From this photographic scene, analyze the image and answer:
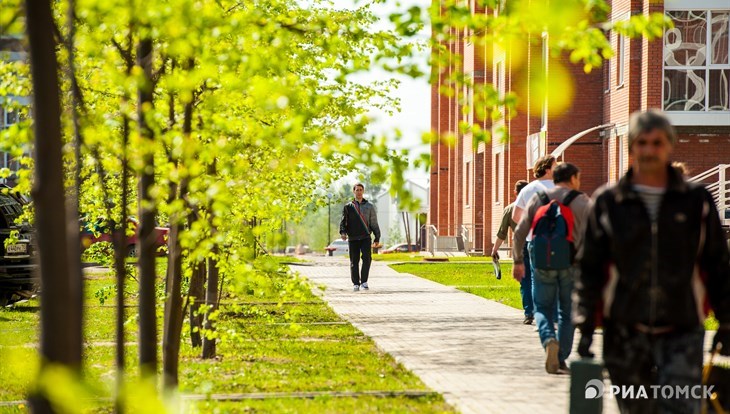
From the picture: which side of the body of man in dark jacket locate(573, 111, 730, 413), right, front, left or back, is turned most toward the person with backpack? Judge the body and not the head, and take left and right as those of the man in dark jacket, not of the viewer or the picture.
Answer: back

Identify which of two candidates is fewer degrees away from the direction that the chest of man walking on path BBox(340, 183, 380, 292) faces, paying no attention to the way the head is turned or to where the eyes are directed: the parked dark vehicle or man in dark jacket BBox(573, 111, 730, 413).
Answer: the man in dark jacket

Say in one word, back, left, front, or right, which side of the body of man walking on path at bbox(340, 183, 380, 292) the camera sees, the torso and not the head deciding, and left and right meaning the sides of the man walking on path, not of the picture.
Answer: front

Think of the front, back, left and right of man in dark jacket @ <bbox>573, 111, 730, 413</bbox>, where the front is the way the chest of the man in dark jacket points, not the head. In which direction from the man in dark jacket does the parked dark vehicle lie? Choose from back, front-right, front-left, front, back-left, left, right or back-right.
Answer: back-right

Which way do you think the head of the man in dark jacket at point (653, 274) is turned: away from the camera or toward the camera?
toward the camera

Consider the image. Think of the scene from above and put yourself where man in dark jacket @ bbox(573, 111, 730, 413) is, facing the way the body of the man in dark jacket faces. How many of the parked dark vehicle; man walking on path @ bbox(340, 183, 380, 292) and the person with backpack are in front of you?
0

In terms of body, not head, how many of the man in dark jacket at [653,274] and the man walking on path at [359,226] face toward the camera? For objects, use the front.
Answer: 2

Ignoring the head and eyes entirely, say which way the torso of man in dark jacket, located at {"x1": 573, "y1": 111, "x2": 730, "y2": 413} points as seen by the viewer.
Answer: toward the camera

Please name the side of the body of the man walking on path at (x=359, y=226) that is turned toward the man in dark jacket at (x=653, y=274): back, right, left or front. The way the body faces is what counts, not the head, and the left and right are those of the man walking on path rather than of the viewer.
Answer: front

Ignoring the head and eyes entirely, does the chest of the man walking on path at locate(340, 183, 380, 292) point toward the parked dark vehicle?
no

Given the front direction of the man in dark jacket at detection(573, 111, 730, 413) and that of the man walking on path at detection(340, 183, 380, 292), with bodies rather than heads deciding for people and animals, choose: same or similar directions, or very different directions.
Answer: same or similar directions

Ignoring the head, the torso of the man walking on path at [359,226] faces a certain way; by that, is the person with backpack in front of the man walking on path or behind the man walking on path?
in front

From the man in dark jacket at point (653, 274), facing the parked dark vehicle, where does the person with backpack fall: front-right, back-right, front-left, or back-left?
front-right

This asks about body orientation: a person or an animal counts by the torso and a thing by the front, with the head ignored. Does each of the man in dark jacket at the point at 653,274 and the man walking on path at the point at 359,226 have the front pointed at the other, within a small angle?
no
